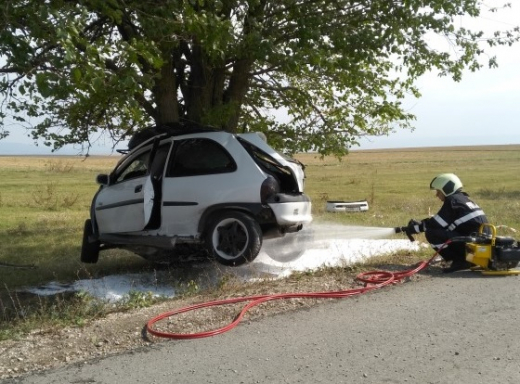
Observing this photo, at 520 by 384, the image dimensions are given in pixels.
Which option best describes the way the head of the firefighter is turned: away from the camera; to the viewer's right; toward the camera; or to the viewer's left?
to the viewer's left

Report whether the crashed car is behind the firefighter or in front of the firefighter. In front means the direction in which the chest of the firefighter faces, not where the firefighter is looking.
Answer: in front

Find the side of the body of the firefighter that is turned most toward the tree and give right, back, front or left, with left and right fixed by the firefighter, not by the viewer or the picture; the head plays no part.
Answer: front

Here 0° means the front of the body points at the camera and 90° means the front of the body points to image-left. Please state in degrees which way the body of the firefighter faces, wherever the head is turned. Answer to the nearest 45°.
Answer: approximately 90°
